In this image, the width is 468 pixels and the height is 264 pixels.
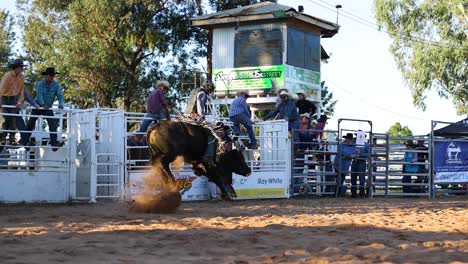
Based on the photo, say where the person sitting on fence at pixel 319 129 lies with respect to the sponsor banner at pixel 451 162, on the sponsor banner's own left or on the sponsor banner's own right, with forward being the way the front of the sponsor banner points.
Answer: on the sponsor banner's own right

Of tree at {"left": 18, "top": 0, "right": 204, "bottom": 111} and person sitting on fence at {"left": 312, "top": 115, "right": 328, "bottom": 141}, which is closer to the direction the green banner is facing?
the person sitting on fence

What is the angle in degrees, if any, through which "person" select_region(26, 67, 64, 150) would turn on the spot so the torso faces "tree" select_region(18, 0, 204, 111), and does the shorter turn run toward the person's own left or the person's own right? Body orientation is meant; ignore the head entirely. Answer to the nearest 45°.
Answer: approximately 180°

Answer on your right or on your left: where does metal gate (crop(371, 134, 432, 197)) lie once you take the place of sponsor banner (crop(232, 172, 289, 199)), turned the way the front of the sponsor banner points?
on your left

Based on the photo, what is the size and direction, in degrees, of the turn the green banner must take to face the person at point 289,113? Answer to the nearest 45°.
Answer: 0° — it already faces them

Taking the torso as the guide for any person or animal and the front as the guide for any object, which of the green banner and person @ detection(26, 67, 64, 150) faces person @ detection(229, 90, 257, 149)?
the green banner

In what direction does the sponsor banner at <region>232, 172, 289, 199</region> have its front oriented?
toward the camera

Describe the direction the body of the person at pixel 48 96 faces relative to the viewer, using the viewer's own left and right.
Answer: facing the viewer

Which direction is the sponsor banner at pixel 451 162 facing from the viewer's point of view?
toward the camera

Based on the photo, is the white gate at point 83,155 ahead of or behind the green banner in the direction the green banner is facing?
ahead

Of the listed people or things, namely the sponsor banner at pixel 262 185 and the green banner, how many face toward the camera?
2

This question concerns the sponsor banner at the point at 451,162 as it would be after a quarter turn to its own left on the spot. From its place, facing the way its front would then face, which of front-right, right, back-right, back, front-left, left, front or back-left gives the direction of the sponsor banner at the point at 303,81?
back-left

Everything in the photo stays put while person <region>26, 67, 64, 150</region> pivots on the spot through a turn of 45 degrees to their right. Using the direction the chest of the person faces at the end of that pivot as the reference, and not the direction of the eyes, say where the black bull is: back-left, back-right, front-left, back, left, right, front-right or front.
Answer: left
